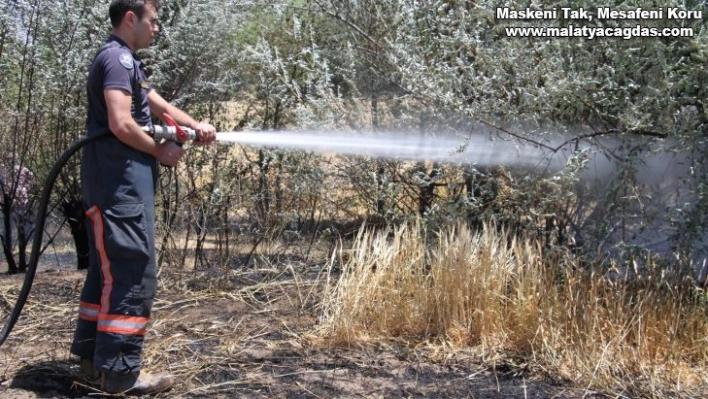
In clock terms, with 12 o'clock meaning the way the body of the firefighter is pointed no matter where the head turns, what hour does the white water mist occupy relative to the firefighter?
The white water mist is roughly at 11 o'clock from the firefighter.

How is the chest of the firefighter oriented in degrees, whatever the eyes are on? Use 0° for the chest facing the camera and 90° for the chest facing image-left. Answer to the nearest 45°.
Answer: approximately 270°
